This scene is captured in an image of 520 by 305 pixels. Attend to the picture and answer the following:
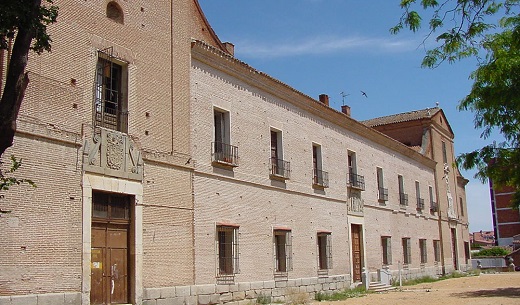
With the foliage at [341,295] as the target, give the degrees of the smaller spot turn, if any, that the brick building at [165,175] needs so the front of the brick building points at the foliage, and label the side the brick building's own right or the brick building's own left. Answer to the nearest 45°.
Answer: approximately 90° to the brick building's own left
